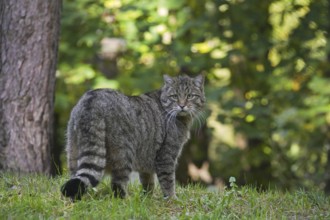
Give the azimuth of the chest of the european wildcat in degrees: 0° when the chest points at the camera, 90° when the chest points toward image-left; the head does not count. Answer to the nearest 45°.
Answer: approximately 225°

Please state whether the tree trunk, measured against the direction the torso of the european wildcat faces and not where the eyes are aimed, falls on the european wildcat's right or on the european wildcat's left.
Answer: on the european wildcat's left
